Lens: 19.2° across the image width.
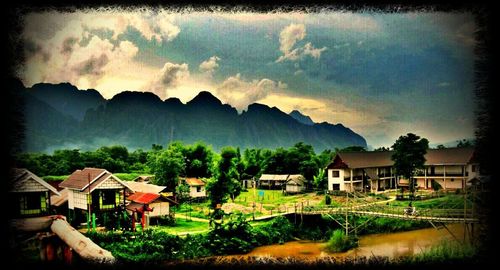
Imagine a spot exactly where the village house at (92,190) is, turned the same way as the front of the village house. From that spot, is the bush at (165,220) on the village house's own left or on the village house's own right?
on the village house's own left

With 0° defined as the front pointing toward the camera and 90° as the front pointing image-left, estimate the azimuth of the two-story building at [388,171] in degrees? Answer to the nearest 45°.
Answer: approximately 0°

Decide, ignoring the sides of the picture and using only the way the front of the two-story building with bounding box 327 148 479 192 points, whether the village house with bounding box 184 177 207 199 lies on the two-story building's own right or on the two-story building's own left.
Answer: on the two-story building's own right

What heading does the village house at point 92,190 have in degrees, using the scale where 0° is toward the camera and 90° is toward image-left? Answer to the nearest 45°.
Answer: approximately 315°

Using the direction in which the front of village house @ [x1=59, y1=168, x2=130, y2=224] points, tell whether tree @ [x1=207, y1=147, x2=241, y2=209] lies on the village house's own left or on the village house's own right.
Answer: on the village house's own left
